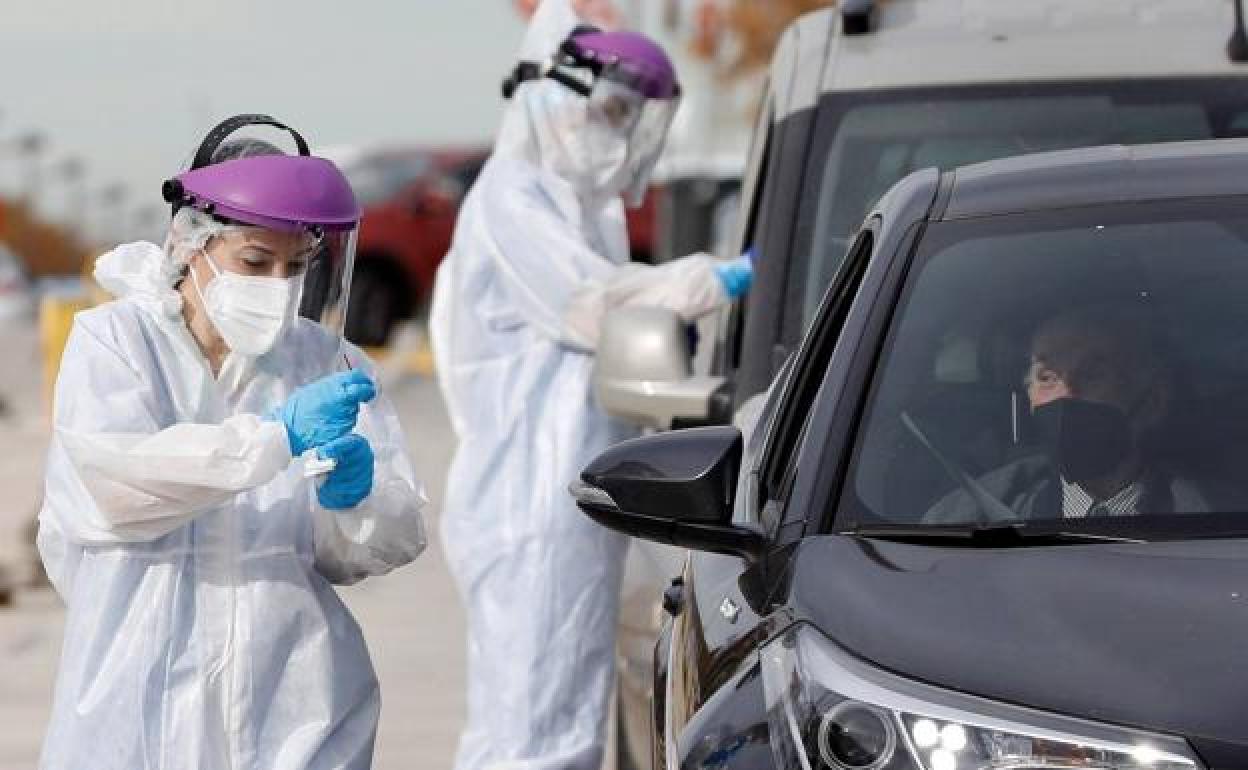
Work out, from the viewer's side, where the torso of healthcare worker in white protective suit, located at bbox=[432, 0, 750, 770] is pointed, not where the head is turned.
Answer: to the viewer's right

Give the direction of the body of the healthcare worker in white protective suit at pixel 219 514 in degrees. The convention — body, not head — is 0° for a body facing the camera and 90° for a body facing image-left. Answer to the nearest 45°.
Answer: approximately 315°

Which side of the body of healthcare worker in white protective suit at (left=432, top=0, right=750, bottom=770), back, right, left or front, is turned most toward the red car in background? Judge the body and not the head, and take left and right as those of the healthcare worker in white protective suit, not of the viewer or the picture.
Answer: left
